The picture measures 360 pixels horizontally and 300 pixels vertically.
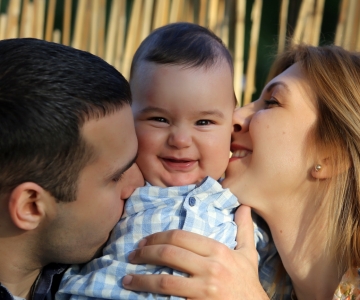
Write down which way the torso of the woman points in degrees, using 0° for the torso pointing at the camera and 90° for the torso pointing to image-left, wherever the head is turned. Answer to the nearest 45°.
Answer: approximately 90°

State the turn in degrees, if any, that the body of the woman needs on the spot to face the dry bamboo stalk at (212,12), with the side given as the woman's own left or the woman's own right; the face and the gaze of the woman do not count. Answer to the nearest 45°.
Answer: approximately 90° to the woman's own right

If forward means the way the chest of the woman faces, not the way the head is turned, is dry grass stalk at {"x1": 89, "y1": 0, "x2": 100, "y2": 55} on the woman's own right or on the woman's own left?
on the woman's own right

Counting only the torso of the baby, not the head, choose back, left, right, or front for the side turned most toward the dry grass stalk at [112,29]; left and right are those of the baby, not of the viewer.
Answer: back

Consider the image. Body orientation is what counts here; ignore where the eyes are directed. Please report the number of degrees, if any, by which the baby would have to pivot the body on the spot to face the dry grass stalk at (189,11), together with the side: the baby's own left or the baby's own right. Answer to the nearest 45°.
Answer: approximately 180°

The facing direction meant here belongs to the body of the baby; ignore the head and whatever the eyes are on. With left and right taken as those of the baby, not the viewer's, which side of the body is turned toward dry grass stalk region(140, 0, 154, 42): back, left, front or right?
back

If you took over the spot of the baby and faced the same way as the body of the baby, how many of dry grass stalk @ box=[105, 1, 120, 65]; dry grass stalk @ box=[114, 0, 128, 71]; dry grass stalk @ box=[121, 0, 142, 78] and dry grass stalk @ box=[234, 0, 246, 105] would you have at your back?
4

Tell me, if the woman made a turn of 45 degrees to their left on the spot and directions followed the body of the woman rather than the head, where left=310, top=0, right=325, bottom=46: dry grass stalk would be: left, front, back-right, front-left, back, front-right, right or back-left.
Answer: back-right

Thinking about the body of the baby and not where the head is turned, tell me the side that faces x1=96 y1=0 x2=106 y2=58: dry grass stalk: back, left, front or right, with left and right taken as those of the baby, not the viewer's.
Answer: back

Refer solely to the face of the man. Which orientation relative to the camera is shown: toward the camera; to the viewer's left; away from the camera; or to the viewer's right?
to the viewer's right

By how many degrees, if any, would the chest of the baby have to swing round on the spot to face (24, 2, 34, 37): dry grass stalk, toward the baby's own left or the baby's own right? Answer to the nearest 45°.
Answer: approximately 135° to the baby's own right

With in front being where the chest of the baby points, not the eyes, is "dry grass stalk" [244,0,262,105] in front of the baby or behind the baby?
behind

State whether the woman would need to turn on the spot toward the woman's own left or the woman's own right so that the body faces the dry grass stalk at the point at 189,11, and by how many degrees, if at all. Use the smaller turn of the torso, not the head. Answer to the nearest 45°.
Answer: approximately 45° to the woman's own right
